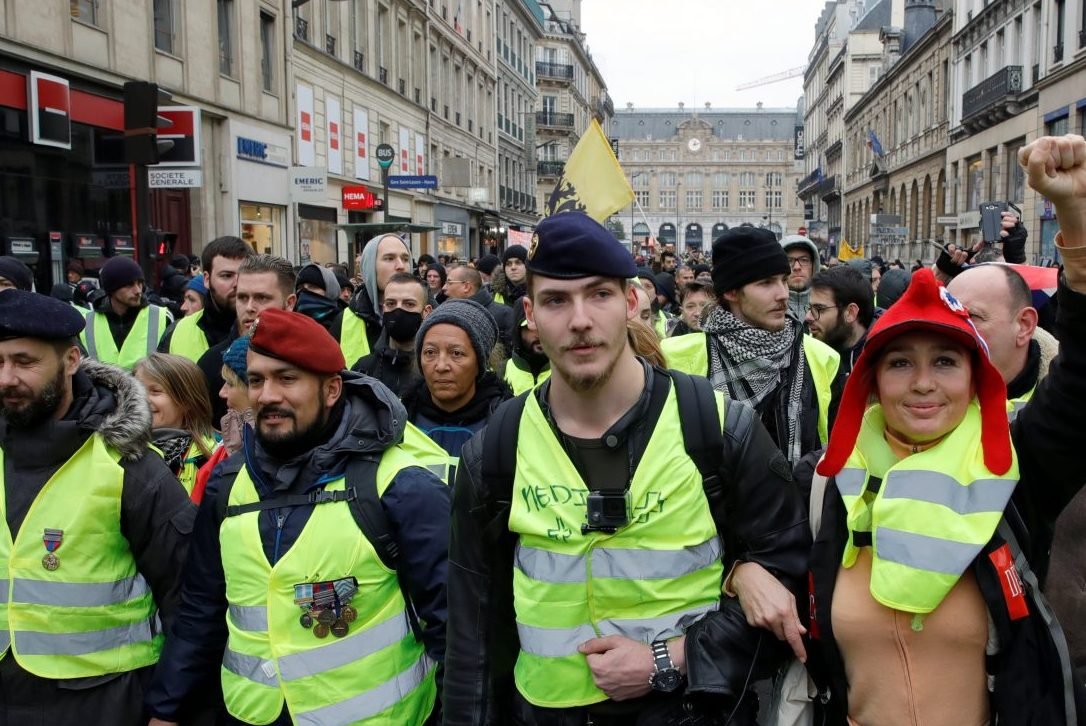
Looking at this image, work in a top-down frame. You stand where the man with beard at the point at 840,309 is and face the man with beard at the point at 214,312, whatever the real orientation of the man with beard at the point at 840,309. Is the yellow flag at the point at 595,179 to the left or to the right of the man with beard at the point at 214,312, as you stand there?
right

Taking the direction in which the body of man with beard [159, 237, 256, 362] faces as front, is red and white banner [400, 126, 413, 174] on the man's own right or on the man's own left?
on the man's own left

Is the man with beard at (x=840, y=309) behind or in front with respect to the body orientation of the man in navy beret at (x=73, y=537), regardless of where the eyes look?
behind

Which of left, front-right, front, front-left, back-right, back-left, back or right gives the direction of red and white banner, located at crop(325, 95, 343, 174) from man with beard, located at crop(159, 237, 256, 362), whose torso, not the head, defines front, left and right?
back-left

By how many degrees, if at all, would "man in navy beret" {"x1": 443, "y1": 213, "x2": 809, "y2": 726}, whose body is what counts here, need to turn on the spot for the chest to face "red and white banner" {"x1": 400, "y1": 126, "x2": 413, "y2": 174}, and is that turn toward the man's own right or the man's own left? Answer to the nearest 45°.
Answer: approximately 180°

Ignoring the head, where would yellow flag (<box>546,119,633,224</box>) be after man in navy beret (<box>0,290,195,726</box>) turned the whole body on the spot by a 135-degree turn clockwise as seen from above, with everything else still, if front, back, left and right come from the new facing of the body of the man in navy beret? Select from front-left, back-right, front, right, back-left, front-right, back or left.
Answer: front-right

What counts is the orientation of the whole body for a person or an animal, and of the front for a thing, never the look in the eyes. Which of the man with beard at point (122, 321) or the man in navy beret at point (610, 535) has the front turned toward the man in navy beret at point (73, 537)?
the man with beard

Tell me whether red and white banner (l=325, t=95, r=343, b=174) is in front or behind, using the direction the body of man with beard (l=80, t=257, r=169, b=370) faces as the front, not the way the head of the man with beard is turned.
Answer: behind

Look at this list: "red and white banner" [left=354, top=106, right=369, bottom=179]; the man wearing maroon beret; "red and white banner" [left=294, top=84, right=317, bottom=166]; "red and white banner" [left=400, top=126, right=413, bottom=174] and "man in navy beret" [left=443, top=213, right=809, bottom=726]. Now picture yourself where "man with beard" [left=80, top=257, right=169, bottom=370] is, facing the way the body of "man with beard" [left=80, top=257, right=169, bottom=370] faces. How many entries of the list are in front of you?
2

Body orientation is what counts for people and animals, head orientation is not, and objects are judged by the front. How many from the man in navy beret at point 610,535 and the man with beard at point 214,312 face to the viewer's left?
0
